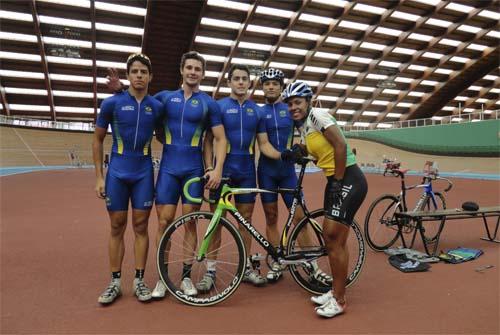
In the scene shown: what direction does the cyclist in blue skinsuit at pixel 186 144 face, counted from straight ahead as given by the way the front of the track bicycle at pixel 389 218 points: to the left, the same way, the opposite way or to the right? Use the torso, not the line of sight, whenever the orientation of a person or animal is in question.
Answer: to the right

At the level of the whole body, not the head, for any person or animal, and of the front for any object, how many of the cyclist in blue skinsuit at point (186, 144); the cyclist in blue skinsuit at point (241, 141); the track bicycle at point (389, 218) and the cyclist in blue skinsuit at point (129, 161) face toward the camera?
3

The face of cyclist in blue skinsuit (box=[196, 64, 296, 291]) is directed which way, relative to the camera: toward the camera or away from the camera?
toward the camera

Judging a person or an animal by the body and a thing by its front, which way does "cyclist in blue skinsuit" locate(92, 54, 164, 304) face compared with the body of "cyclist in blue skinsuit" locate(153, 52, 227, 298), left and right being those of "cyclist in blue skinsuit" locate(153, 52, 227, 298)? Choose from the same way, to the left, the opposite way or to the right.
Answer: the same way

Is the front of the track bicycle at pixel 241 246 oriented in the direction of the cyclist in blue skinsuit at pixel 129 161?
yes

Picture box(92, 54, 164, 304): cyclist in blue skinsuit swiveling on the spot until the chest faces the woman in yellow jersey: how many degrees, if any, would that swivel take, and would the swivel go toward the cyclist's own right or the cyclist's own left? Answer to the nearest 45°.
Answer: approximately 45° to the cyclist's own left

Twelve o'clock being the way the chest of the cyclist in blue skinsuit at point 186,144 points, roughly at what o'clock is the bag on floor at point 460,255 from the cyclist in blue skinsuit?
The bag on floor is roughly at 9 o'clock from the cyclist in blue skinsuit.

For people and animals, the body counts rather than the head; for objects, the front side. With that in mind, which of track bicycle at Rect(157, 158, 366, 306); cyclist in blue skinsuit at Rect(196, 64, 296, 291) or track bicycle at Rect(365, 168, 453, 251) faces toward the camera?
the cyclist in blue skinsuit

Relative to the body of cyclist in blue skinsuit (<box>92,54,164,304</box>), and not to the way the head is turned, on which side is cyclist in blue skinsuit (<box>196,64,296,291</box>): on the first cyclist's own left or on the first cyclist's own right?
on the first cyclist's own left

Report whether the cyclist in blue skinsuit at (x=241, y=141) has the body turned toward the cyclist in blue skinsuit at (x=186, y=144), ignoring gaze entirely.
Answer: no

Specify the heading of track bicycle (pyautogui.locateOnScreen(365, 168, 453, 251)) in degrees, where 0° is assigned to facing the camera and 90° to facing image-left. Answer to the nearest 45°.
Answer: approximately 225°

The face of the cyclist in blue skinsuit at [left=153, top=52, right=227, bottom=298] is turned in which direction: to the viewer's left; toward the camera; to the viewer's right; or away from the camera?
toward the camera

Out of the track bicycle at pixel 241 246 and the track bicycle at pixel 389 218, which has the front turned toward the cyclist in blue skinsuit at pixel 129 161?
the track bicycle at pixel 241 246

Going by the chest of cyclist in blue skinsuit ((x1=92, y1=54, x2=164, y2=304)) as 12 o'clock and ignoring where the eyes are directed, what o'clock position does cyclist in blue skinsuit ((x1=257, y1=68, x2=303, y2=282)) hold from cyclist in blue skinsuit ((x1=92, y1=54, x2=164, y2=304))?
cyclist in blue skinsuit ((x1=257, y1=68, x2=303, y2=282)) is roughly at 9 o'clock from cyclist in blue skinsuit ((x1=92, y1=54, x2=164, y2=304)).

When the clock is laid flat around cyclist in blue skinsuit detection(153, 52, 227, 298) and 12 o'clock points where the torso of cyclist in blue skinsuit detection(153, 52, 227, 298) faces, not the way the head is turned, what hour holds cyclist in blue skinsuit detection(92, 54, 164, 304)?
cyclist in blue skinsuit detection(92, 54, 164, 304) is roughly at 3 o'clock from cyclist in blue skinsuit detection(153, 52, 227, 298).

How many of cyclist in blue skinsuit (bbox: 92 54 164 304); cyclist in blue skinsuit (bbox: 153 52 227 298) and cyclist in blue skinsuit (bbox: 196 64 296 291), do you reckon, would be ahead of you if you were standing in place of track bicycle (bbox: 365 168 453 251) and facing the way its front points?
0

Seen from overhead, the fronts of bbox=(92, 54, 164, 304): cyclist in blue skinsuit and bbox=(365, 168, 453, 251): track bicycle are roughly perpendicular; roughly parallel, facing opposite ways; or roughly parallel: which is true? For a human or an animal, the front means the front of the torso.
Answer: roughly perpendicular

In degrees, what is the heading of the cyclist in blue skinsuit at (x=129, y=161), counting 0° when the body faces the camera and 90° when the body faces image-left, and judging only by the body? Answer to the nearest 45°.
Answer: approximately 0°

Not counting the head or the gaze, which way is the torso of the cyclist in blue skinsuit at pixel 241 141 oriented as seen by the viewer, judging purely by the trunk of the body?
toward the camera

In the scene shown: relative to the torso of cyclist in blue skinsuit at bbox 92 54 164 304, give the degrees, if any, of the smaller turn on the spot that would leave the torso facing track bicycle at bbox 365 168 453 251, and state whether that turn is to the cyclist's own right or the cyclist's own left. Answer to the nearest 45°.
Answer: approximately 90° to the cyclist's own left

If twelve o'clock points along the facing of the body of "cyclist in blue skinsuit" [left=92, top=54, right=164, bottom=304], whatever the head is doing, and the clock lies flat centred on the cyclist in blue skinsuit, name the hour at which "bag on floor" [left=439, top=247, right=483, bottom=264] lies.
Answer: The bag on floor is roughly at 9 o'clock from the cyclist in blue skinsuit.

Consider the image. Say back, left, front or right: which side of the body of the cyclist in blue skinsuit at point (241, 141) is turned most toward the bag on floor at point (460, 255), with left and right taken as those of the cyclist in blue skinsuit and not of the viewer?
left
